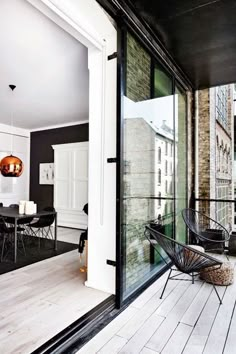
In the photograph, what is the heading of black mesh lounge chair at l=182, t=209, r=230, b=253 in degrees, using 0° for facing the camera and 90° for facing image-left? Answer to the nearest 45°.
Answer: approximately 315°

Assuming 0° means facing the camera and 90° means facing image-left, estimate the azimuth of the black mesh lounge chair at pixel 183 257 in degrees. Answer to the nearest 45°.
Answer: approximately 270°

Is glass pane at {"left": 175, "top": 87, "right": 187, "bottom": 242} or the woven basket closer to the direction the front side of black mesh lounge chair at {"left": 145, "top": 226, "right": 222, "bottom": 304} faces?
the woven basket

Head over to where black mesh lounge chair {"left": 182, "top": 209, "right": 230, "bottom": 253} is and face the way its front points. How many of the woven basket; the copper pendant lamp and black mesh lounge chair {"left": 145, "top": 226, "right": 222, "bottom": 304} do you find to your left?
0

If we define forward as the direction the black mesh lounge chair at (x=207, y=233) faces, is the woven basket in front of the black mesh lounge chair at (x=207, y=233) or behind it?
in front

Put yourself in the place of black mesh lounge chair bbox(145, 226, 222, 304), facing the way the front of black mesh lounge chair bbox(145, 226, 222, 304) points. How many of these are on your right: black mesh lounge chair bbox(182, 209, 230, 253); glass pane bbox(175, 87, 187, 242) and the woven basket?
0

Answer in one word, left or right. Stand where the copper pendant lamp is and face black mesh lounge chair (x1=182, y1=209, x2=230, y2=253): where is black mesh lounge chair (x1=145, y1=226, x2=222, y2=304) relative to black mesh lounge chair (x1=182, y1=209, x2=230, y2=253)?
right

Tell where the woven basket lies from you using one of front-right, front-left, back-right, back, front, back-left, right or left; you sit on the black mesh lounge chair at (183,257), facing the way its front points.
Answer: front-left

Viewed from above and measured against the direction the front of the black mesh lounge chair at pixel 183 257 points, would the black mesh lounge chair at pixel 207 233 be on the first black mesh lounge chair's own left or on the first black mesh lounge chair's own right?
on the first black mesh lounge chair's own left

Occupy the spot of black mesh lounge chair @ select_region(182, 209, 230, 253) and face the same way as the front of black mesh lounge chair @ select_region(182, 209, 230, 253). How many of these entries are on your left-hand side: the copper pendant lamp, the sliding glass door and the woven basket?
0

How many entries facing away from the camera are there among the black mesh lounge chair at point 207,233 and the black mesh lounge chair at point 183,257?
0

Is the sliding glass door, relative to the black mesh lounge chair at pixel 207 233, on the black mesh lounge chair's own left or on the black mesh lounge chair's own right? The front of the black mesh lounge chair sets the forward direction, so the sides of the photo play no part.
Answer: on the black mesh lounge chair's own right
